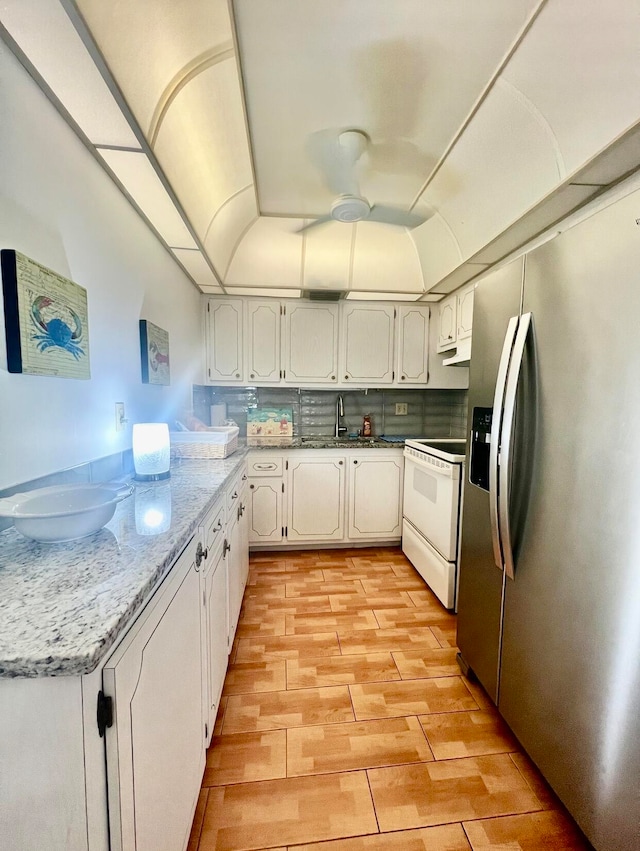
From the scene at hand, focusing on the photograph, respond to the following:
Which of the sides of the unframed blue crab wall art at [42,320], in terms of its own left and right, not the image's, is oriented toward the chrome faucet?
left

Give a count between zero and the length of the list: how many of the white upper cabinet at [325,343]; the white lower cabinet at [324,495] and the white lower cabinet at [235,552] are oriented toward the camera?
2

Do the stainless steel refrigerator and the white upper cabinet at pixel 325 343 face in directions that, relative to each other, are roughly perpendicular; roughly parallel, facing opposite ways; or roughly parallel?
roughly perpendicular

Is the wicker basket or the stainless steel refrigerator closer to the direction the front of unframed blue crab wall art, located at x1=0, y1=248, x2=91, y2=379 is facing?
the stainless steel refrigerator

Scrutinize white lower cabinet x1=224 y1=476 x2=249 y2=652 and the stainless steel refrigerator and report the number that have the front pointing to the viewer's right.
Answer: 1

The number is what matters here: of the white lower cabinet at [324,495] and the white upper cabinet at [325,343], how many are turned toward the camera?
2

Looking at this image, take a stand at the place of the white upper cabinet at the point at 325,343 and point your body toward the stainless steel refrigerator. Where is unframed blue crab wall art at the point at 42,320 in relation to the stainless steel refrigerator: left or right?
right

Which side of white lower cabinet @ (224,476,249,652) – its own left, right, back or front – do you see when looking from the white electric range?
front

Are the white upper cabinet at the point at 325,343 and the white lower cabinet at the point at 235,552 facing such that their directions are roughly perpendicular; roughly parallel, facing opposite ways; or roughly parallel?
roughly perpendicular

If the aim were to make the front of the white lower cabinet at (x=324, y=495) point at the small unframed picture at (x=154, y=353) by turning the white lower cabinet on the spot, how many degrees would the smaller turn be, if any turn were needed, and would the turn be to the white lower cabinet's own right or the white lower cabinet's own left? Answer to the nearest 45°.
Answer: approximately 45° to the white lower cabinet's own right

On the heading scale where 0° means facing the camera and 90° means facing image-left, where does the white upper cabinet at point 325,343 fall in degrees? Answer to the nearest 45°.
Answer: approximately 0°

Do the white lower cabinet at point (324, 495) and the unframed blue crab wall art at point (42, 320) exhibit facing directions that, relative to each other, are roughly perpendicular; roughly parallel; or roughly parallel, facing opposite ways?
roughly perpendicular

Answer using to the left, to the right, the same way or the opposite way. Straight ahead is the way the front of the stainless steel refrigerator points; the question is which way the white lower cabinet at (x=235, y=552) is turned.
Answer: the opposite way

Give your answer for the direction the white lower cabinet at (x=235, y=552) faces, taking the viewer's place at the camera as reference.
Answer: facing to the right of the viewer

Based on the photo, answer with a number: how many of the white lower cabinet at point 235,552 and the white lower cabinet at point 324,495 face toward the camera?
1
